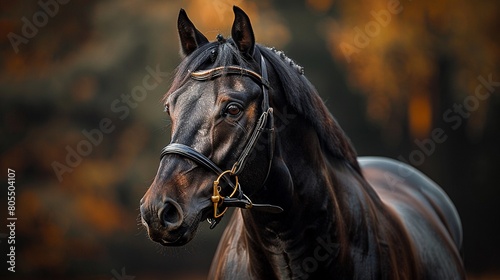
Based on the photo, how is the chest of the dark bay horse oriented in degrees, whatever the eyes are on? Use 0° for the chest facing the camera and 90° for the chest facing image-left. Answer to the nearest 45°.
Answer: approximately 45°
